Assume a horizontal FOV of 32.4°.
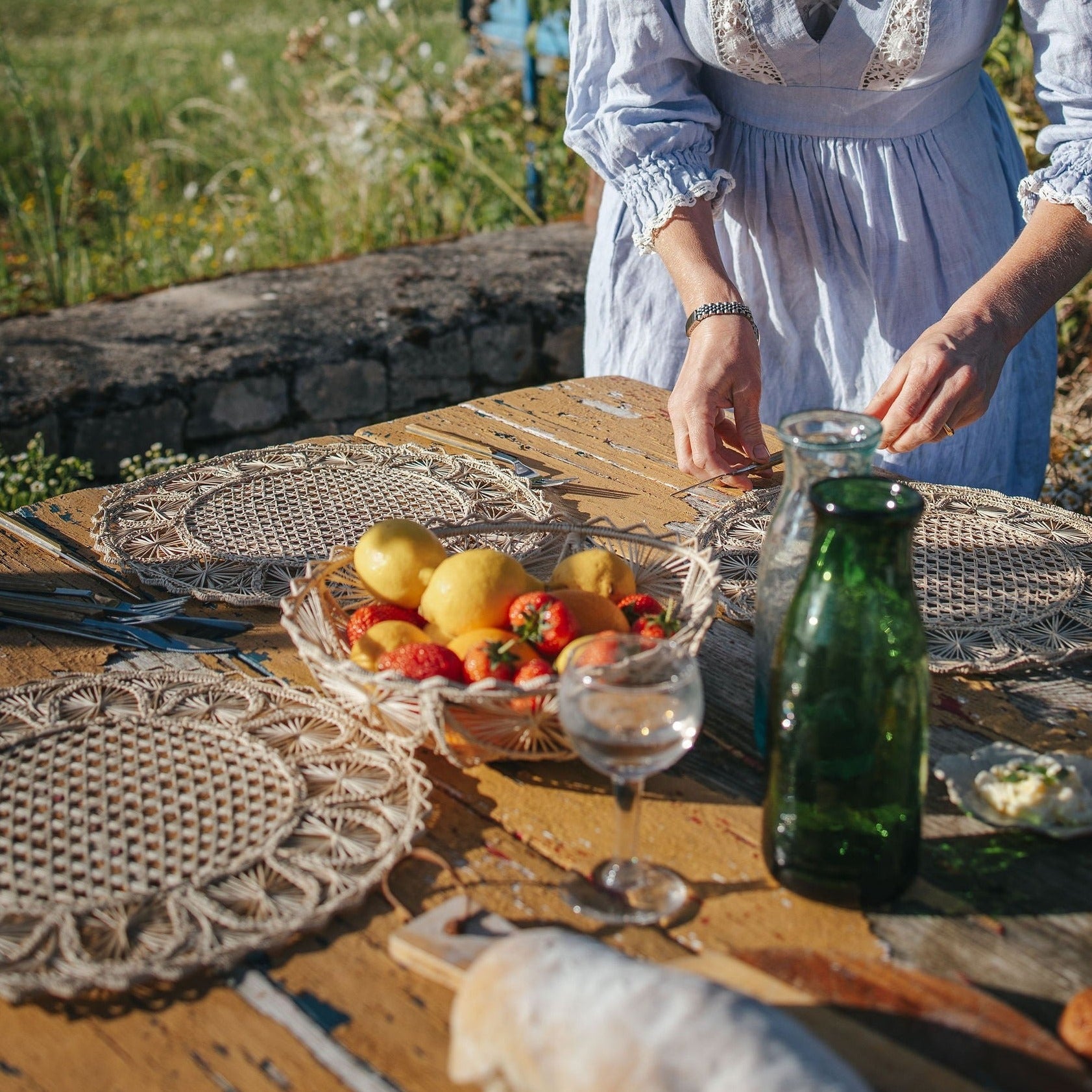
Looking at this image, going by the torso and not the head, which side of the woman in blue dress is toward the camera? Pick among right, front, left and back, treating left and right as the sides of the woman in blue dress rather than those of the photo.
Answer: front

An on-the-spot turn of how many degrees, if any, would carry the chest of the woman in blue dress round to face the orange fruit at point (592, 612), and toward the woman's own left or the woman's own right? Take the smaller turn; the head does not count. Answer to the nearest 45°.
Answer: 0° — they already face it

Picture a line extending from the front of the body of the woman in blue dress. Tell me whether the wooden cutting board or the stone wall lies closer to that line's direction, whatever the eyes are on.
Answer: the wooden cutting board

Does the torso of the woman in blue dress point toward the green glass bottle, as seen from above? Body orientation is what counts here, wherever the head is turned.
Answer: yes

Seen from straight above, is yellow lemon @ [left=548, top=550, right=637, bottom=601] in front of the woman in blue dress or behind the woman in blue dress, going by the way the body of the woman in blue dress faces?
in front

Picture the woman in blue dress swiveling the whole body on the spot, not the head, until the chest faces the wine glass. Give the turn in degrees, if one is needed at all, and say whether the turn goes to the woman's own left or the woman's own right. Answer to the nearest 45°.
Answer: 0° — they already face it

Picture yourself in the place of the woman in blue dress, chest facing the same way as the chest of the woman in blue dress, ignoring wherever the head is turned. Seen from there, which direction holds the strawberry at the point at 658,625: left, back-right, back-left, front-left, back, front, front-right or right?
front

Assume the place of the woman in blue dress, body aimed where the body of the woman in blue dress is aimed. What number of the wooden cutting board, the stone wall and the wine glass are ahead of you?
2

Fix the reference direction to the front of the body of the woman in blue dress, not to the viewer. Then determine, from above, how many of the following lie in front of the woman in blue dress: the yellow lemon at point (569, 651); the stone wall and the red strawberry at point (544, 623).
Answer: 2

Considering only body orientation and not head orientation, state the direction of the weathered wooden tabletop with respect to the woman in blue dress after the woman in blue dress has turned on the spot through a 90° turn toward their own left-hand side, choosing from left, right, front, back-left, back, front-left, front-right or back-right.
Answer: right

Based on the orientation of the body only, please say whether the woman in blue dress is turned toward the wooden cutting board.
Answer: yes

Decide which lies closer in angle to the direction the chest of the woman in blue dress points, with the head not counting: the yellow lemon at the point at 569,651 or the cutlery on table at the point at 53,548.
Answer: the yellow lemon

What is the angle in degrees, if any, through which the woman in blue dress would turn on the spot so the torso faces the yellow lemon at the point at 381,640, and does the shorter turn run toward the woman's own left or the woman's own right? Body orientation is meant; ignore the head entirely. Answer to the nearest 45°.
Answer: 0° — they already face it
